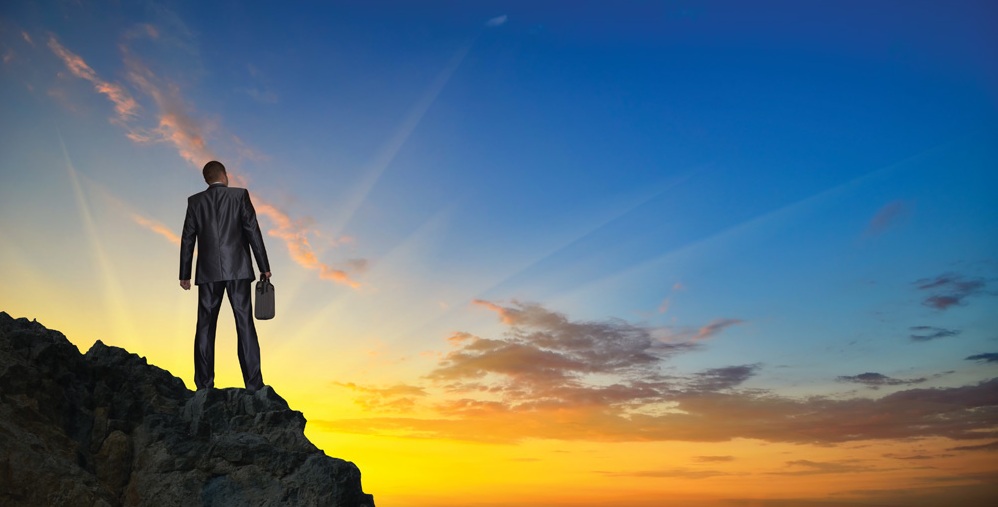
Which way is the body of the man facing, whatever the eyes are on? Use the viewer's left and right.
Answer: facing away from the viewer
